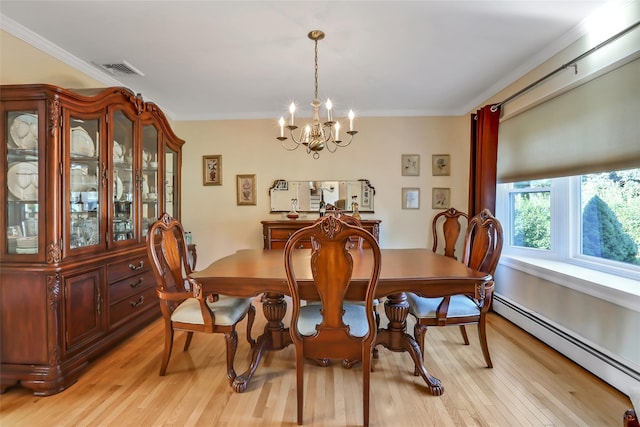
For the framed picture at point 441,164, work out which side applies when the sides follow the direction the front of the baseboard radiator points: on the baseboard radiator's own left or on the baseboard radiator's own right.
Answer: on the baseboard radiator's own right

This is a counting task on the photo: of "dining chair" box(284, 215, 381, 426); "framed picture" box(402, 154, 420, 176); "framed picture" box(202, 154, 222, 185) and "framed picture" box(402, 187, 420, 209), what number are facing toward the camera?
3

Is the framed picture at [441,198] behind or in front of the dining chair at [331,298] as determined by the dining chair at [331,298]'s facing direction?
in front

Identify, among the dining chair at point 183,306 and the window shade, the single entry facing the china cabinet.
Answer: the window shade

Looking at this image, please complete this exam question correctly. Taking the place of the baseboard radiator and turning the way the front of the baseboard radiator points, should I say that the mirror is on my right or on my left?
on my right

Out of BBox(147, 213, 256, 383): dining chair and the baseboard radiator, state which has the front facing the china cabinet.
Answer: the baseboard radiator

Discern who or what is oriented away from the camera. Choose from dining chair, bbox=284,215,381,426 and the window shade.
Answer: the dining chair

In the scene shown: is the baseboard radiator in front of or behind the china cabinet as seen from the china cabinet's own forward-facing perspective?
in front

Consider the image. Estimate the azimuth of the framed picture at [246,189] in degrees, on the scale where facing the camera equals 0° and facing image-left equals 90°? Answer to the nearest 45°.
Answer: approximately 0°

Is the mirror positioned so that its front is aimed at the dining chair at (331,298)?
yes
